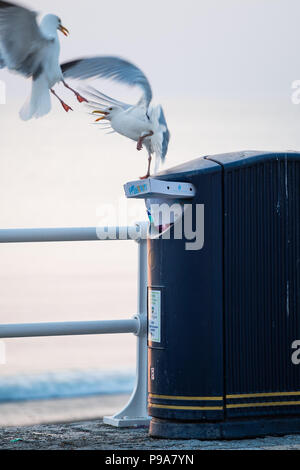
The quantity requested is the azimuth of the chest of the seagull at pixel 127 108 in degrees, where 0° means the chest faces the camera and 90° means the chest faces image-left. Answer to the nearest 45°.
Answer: approximately 90°

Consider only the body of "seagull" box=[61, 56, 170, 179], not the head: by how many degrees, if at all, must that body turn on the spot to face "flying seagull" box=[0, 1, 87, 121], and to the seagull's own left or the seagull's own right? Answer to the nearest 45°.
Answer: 0° — it already faces it
